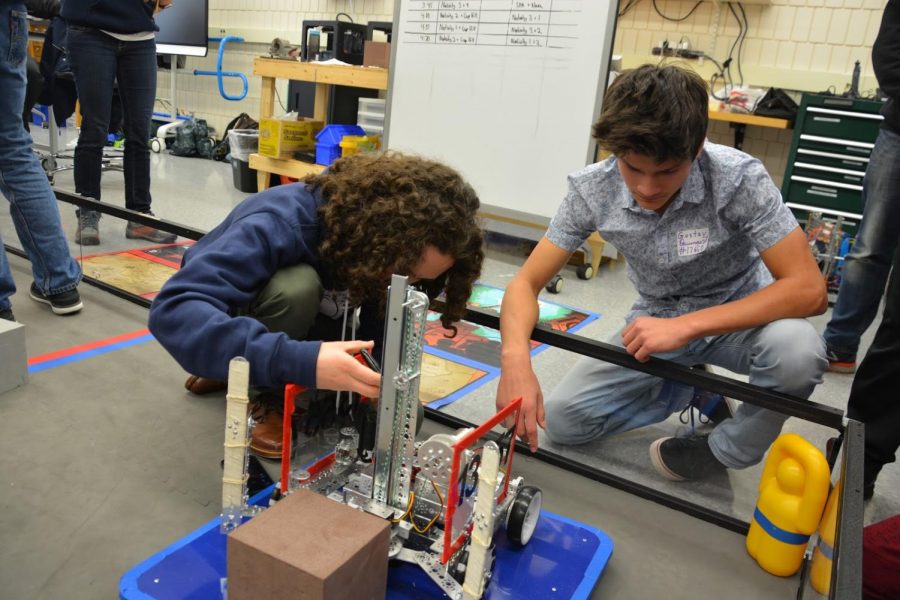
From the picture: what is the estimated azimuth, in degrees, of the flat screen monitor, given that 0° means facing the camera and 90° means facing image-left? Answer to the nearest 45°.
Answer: approximately 0°

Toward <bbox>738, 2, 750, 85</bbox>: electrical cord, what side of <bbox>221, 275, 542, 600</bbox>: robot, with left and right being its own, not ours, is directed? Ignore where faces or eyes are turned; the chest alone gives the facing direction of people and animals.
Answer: back

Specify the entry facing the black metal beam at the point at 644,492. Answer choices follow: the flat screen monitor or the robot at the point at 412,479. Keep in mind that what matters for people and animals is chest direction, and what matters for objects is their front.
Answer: the flat screen monitor

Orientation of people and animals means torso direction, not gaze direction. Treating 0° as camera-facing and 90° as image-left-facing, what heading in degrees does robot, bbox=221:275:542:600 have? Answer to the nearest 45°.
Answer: approximately 45°

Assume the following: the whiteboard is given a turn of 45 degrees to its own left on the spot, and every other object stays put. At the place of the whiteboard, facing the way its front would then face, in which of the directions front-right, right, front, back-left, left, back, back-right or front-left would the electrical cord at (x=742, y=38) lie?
left

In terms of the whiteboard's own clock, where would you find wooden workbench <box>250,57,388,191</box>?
The wooden workbench is roughly at 4 o'clock from the whiteboard.

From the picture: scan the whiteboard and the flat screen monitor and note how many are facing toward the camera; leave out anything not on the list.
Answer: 2

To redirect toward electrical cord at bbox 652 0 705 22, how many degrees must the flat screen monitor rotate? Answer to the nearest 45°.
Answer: approximately 45° to its left

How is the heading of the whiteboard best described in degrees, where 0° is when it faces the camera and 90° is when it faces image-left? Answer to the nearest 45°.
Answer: approximately 0°

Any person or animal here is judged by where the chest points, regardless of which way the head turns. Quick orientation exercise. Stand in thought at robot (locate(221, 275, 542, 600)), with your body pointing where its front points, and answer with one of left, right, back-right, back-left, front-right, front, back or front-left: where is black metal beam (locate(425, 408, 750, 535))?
back
